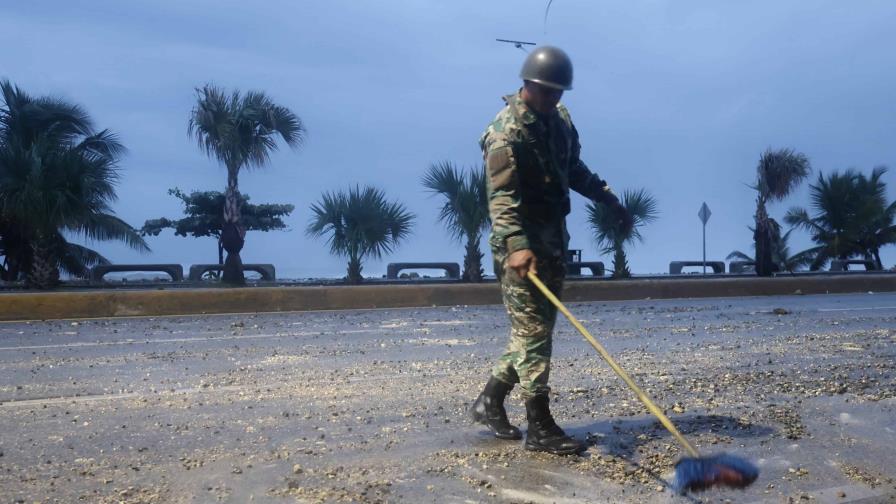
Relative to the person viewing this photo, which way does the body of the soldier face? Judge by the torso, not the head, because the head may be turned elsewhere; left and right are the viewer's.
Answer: facing the viewer and to the right of the viewer

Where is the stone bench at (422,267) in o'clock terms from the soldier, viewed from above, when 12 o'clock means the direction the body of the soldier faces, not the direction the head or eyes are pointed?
The stone bench is roughly at 7 o'clock from the soldier.

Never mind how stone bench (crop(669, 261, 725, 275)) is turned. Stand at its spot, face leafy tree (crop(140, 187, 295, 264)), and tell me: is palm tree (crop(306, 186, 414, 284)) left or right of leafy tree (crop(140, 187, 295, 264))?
left

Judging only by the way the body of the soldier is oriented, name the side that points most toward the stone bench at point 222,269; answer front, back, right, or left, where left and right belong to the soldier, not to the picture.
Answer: back

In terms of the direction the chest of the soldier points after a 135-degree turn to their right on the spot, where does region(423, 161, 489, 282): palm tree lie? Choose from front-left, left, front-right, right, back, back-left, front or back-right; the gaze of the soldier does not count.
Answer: right

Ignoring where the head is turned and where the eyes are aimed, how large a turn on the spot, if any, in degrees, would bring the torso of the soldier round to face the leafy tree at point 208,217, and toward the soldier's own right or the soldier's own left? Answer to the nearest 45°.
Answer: approximately 180°

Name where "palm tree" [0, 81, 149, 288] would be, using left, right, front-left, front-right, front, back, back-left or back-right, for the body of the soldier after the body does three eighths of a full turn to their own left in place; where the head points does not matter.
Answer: front-left

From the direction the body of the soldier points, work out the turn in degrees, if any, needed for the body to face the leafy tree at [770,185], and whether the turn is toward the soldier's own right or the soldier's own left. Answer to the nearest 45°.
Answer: approximately 135° to the soldier's own left
